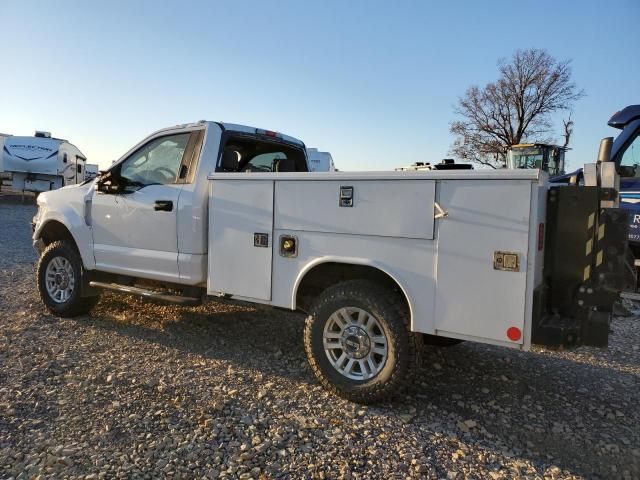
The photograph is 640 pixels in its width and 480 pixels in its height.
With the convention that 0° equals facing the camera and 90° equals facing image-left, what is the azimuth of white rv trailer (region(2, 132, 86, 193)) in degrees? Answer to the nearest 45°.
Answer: approximately 45°

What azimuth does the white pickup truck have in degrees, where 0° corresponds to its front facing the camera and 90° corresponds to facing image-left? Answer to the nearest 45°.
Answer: approximately 135°

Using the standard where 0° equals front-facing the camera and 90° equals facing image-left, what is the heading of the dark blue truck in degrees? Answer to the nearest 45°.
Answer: approximately 90°

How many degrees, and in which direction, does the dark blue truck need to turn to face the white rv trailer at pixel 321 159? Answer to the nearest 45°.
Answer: approximately 45° to its right

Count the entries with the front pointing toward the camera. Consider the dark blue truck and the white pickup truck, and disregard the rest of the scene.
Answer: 0

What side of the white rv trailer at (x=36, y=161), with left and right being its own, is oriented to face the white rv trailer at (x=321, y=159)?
left

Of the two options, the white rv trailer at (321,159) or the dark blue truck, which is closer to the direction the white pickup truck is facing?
the white rv trailer
